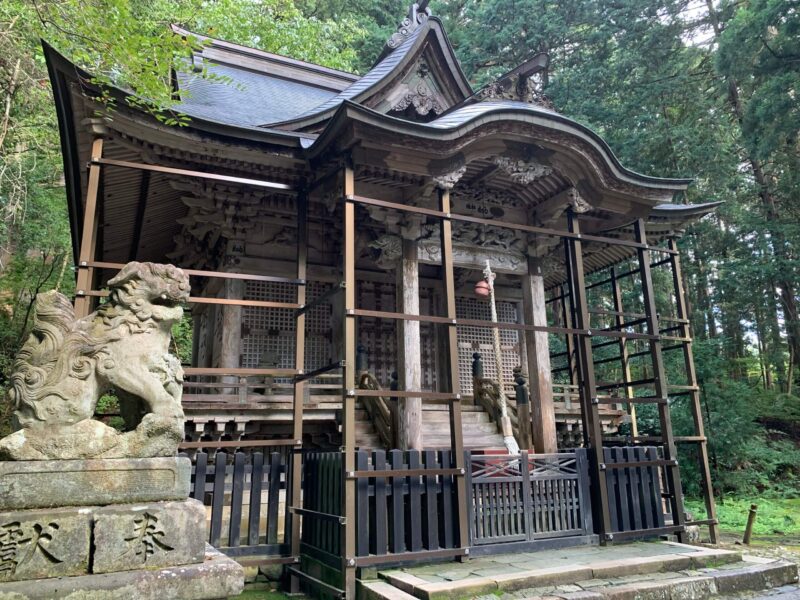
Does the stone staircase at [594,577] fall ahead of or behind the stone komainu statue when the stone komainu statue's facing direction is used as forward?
ahead

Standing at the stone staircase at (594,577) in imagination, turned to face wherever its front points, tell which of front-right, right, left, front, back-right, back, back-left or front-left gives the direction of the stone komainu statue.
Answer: right

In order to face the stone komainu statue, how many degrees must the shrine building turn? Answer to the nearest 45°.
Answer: approximately 90° to its right

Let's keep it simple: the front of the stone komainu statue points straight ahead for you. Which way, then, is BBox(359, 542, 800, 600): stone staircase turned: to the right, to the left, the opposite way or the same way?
to the right

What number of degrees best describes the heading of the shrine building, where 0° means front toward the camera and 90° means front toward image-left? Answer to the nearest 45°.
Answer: approximately 315°

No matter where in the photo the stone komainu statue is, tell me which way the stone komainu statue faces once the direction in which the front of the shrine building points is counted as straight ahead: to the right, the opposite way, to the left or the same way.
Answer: to the left

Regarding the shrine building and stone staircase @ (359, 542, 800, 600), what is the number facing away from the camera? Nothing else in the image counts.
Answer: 0

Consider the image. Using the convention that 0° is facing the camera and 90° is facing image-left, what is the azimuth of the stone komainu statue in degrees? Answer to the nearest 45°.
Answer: approximately 270°

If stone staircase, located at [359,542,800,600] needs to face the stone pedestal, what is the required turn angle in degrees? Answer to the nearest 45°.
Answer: approximately 90° to its right
